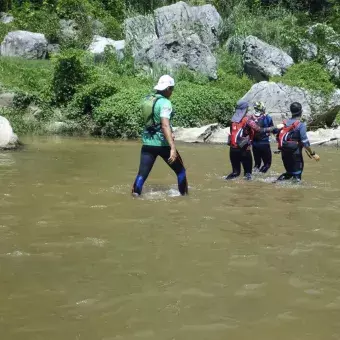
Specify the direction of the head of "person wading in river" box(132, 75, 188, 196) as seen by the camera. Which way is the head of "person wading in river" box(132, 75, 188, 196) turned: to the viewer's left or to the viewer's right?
to the viewer's right

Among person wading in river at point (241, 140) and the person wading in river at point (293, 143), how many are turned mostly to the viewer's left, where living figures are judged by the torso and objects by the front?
0

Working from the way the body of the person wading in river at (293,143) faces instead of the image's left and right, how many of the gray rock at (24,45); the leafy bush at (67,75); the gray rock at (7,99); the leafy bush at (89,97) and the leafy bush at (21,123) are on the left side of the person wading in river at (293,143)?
5

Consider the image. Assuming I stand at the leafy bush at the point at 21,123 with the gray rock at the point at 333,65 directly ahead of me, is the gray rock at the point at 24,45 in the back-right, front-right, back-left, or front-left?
front-left

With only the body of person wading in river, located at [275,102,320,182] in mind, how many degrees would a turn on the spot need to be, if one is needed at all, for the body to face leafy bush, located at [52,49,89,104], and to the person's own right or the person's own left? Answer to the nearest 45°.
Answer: approximately 90° to the person's own left

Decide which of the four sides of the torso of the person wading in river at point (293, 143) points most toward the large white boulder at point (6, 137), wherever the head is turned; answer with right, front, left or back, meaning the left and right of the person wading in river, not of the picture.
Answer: left

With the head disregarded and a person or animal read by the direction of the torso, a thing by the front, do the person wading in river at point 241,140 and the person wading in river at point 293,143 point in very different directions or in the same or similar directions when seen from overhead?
same or similar directions

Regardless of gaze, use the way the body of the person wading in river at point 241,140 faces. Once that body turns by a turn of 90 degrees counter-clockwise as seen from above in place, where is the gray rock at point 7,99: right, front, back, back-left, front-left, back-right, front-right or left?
front

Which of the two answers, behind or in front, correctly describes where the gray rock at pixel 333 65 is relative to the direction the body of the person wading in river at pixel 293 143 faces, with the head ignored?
in front

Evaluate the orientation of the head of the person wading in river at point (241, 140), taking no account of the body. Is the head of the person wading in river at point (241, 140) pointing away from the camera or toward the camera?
away from the camera

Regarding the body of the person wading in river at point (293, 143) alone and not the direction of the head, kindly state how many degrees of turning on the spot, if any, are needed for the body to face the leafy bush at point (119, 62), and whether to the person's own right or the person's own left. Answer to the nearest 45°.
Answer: approximately 90° to the person's own left

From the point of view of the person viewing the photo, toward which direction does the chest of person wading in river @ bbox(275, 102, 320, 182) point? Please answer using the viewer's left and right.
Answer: facing away from the viewer and to the right of the viewer

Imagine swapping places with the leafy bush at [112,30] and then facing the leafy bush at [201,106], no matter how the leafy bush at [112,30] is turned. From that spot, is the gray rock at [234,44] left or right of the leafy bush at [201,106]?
left

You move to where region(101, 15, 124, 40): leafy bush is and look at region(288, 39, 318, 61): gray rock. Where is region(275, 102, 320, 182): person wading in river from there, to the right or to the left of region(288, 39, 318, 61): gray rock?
right
